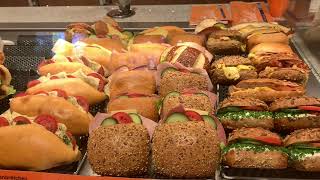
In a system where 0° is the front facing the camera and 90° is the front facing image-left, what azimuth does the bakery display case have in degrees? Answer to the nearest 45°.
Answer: approximately 0°

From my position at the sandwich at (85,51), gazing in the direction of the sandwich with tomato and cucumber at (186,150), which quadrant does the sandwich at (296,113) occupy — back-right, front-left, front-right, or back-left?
front-left

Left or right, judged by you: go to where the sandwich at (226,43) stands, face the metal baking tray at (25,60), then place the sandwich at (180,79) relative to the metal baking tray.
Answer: left
